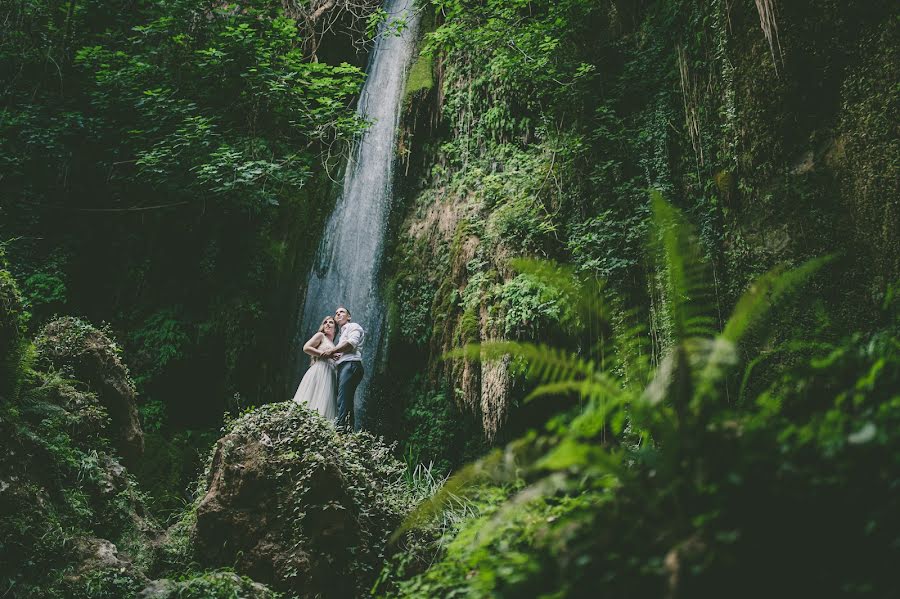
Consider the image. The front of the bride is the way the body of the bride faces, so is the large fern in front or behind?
in front

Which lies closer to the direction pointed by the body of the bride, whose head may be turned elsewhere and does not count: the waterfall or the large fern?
the large fern

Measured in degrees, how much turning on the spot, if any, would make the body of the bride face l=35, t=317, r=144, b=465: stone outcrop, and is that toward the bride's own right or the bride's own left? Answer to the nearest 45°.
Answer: approximately 90° to the bride's own right

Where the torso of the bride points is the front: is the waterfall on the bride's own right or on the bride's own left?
on the bride's own left

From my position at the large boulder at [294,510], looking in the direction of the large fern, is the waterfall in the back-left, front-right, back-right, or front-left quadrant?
back-left

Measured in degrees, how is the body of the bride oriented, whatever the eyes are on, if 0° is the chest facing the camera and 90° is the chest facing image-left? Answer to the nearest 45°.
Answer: approximately 315°

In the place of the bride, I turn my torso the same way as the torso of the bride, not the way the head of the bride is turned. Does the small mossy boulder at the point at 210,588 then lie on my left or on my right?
on my right
